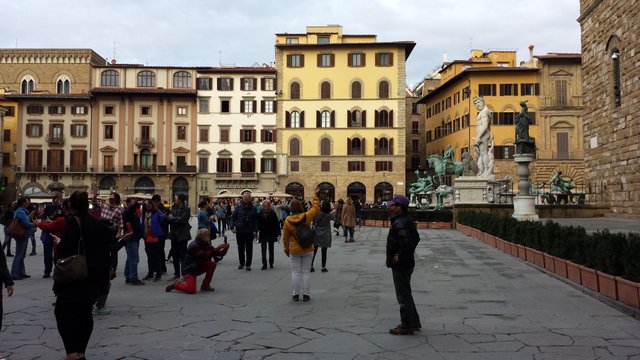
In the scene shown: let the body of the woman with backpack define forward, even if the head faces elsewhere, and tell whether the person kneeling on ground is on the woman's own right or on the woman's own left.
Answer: on the woman's own left

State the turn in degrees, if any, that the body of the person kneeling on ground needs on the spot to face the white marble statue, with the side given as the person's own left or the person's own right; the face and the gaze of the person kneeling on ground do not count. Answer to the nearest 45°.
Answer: approximately 45° to the person's own left

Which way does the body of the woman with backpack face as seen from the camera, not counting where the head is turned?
away from the camera

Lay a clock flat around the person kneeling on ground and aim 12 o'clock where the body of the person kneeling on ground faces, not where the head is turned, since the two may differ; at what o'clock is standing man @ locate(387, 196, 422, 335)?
The standing man is roughly at 2 o'clock from the person kneeling on ground.

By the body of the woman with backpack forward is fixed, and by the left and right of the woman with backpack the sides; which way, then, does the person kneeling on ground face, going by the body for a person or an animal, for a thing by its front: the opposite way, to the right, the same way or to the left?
to the right

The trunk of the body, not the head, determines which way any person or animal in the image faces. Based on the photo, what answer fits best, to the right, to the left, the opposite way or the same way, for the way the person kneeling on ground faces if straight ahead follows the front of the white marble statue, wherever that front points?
the opposite way

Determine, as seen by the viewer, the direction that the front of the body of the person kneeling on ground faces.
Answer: to the viewer's right

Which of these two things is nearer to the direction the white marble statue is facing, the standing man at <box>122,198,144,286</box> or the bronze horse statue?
the standing man
